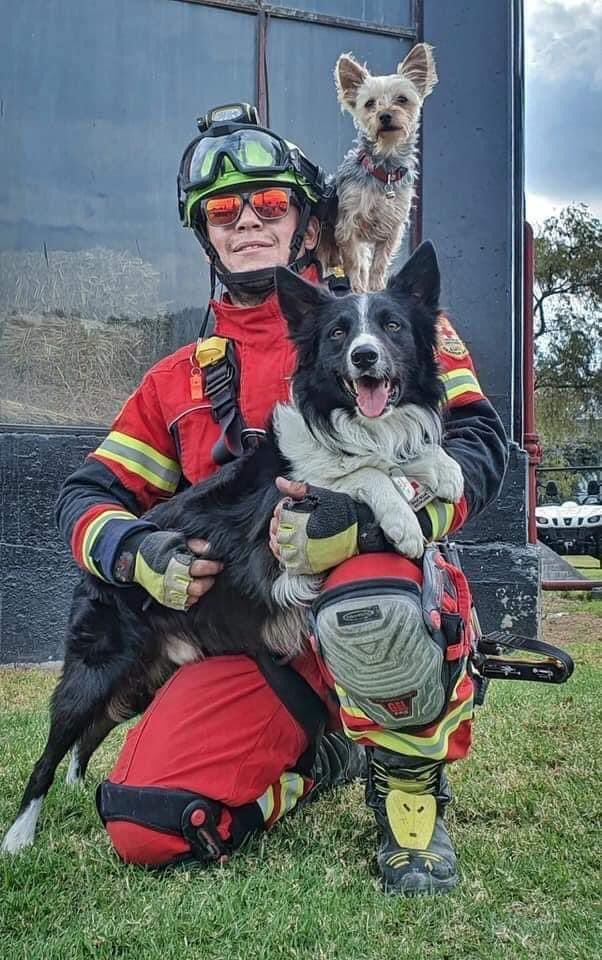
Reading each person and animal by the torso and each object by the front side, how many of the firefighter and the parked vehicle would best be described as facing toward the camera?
2

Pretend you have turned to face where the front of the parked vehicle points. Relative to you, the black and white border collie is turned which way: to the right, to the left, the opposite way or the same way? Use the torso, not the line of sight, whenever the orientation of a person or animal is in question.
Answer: to the left

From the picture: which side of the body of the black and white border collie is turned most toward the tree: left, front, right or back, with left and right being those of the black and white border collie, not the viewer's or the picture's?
left
